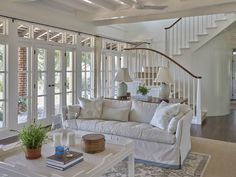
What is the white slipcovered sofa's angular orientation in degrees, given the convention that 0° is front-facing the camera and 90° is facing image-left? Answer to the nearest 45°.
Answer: approximately 45°

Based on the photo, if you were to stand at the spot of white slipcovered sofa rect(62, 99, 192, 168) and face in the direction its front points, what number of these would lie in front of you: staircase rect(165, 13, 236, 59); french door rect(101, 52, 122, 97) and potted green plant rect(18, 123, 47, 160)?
1

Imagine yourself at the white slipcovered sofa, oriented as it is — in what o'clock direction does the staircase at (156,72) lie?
The staircase is roughly at 5 o'clock from the white slipcovered sofa.

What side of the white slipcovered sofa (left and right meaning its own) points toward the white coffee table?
front

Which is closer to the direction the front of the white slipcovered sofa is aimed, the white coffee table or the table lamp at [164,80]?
the white coffee table

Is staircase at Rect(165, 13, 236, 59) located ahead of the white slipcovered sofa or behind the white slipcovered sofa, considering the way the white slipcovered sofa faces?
behind

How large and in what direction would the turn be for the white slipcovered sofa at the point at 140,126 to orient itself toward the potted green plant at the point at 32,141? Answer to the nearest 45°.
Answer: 0° — it already faces it

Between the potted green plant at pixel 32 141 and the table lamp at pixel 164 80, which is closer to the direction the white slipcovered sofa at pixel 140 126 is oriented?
the potted green plant

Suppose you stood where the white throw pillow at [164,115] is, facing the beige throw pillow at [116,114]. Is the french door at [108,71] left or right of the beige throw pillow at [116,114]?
right

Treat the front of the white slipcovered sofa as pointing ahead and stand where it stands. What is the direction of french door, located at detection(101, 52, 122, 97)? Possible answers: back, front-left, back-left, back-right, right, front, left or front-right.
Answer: back-right

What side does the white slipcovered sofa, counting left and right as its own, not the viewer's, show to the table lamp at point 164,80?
back

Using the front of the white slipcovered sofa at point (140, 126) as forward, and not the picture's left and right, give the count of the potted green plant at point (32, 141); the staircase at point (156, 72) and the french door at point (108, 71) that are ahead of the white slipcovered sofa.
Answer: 1

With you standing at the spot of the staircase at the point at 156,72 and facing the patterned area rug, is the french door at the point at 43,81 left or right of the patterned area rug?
right
